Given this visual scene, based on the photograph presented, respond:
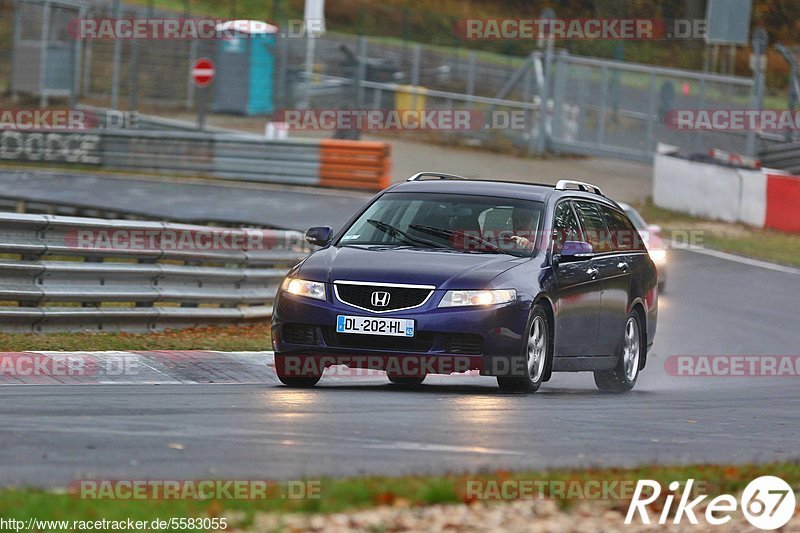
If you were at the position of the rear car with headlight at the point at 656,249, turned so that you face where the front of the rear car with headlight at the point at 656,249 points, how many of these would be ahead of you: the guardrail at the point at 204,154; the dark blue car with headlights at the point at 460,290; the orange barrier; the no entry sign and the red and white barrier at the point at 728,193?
1

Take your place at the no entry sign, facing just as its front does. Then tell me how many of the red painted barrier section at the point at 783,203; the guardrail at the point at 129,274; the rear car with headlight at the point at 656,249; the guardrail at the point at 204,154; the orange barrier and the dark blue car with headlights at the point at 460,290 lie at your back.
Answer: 0

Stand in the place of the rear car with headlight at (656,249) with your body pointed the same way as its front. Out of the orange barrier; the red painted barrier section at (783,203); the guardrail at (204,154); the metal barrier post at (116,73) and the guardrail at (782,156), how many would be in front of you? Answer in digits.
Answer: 0

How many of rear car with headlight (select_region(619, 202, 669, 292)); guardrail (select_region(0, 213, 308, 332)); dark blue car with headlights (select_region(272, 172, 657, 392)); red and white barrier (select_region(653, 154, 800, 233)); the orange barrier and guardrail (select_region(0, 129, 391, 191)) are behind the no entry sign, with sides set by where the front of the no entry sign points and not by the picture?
0

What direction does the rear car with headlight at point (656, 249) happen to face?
toward the camera

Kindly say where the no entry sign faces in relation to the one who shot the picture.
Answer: facing the viewer

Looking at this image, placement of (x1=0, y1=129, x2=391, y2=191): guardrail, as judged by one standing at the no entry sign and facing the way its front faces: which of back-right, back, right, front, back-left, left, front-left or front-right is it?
front

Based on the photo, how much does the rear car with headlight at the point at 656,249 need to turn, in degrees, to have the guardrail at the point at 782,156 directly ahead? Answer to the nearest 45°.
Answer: approximately 180°

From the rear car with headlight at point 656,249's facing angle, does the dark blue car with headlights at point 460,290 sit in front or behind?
in front

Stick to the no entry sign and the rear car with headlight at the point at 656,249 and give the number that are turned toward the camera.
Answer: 2

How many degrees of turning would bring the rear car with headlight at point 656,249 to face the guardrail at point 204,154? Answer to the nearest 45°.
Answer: approximately 135° to its right

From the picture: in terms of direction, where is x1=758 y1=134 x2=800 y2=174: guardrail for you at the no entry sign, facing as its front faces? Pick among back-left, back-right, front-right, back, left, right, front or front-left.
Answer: left

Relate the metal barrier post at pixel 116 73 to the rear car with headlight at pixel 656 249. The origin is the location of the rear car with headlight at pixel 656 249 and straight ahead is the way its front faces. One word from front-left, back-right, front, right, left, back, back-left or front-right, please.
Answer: back-right

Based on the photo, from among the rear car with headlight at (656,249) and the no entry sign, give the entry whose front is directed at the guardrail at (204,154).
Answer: the no entry sign

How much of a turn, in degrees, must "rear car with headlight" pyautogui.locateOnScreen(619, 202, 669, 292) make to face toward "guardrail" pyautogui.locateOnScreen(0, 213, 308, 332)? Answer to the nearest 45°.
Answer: approximately 45° to its right

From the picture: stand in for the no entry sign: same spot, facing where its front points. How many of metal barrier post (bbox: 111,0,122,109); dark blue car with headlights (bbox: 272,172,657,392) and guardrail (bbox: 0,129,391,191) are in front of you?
2

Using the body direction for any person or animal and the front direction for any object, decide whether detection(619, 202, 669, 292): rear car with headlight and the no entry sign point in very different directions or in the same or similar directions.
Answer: same or similar directions

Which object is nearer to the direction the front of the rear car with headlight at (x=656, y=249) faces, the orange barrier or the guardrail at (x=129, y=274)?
the guardrail

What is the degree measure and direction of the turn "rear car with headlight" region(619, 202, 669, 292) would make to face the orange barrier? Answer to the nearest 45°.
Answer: approximately 135° to its right

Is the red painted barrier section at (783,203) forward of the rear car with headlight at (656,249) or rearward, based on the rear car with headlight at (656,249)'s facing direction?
rearward
